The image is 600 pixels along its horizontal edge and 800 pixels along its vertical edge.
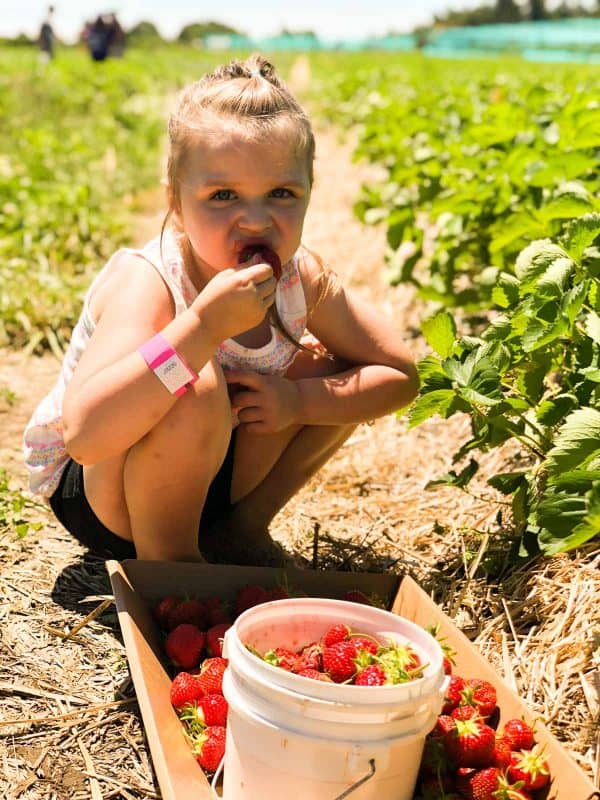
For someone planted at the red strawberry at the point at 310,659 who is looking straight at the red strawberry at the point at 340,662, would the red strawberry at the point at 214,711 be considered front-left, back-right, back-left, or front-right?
back-right

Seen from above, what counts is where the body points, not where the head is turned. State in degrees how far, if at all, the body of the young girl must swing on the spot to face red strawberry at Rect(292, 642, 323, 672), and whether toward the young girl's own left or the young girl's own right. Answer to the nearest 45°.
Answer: approximately 45° to the young girl's own right

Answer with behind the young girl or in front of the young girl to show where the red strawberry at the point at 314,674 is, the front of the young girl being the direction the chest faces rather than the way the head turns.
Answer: in front

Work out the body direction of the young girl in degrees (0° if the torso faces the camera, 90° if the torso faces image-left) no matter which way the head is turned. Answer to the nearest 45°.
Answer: approximately 315°

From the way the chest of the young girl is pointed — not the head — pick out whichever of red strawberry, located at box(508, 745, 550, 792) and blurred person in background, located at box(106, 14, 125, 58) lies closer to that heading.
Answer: the red strawberry

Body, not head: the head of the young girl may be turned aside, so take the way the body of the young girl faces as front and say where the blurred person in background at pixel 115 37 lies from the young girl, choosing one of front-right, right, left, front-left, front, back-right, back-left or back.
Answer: back-left

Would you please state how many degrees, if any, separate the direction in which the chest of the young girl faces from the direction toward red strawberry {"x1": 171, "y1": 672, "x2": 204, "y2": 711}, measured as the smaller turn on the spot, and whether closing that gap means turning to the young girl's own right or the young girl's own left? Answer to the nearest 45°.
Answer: approximately 45° to the young girl's own right

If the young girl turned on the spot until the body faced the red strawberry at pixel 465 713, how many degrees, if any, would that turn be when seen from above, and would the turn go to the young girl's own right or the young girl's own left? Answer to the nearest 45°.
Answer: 0° — they already face it

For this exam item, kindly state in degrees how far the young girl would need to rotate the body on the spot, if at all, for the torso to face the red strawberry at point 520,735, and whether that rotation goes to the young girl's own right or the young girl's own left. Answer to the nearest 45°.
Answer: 0° — they already face it
